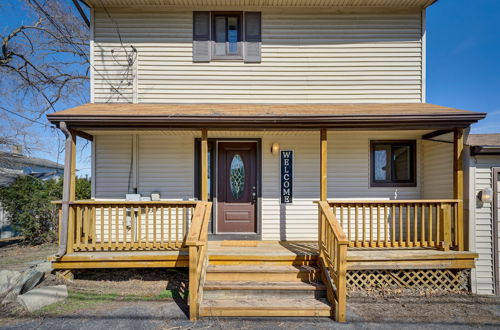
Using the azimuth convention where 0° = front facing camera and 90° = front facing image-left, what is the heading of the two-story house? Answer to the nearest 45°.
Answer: approximately 0°

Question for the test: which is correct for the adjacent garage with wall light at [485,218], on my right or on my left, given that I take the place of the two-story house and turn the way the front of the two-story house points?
on my left

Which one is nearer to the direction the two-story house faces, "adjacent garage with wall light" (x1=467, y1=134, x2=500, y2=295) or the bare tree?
the adjacent garage with wall light

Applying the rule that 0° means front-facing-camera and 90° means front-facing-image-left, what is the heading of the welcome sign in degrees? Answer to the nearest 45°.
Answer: approximately 0°

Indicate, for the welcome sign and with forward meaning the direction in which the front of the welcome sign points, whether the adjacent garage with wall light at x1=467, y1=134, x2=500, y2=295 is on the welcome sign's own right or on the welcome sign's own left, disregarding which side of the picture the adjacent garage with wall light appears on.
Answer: on the welcome sign's own left

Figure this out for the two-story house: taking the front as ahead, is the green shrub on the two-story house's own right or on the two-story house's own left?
on the two-story house's own right
